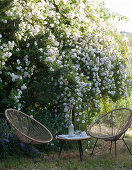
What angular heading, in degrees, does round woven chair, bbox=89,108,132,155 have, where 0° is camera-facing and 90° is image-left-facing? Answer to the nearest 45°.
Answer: approximately 45°
